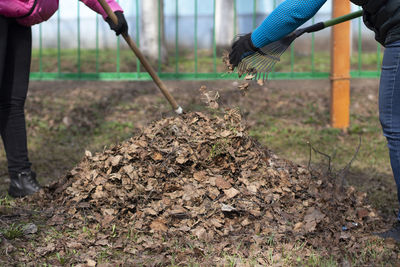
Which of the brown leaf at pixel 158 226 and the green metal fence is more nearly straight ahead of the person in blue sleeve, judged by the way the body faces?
the brown leaf

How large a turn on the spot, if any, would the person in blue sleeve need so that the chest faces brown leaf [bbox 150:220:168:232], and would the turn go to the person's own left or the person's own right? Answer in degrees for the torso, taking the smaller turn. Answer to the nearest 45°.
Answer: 0° — they already face it

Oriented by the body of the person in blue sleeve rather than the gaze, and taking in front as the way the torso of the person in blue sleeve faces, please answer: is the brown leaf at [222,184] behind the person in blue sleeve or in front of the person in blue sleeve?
in front

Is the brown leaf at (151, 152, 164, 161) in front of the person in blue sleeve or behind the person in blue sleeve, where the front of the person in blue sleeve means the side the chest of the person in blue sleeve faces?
in front

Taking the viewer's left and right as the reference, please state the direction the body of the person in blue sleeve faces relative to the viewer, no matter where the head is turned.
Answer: facing to the left of the viewer

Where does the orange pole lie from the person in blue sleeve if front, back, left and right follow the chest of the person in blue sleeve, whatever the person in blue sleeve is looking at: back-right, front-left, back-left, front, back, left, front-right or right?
right

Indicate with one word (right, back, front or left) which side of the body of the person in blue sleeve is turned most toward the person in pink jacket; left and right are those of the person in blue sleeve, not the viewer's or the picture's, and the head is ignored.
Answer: front
